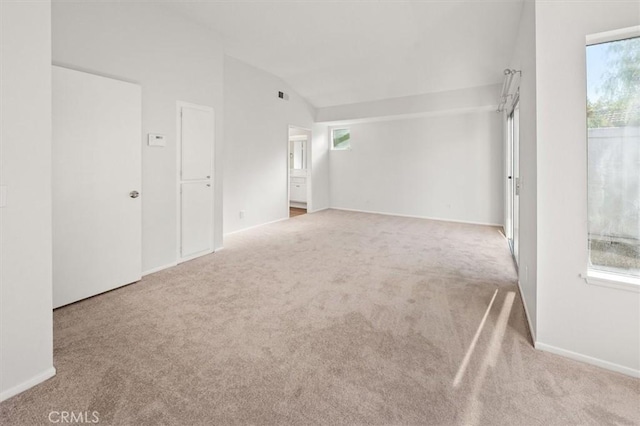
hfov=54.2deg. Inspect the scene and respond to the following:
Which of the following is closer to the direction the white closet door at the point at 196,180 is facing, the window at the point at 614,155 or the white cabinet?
the window

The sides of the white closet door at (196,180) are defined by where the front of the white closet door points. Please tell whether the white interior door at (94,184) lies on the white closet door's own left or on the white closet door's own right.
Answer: on the white closet door's own right

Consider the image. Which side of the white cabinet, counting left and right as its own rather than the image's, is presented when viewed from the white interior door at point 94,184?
front

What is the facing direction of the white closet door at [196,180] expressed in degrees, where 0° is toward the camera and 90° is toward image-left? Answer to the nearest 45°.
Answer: approximately 315°

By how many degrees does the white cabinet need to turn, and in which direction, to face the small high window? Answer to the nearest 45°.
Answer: approximately 45° to its left

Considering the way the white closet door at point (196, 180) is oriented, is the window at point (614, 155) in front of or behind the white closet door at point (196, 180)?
in front

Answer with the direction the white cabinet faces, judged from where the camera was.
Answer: facing the viewer

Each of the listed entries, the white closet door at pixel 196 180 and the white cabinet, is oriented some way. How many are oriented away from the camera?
0

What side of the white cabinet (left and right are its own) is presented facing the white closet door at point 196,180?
front
